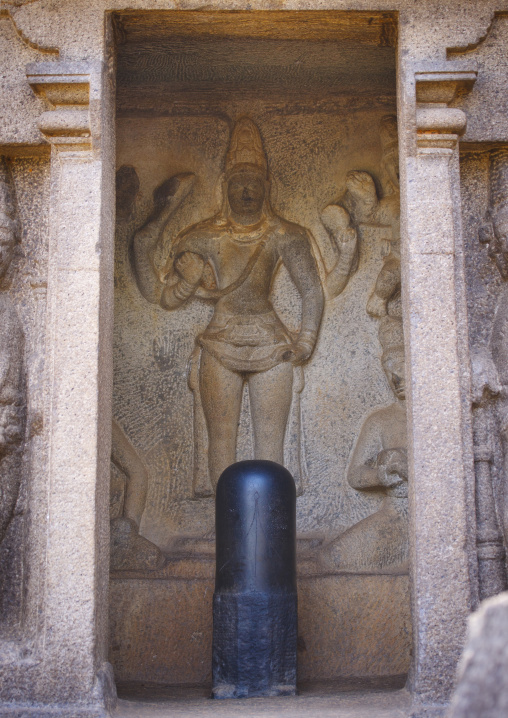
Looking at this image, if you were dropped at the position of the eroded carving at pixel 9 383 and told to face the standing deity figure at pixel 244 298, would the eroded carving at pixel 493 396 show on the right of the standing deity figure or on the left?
right

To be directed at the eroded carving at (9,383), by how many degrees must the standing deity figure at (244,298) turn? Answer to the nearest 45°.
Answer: approximately 45° to its right

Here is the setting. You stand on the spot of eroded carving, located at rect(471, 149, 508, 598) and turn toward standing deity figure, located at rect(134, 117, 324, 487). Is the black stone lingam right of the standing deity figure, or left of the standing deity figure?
left

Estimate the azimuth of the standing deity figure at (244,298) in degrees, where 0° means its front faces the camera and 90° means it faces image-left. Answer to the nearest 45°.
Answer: approximately 0°

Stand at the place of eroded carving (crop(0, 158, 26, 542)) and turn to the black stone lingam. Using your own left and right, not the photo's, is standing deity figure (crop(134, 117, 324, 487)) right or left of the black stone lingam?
left

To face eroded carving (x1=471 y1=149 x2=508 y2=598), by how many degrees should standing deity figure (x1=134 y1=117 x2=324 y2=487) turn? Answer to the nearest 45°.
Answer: approximately 45° to its left
